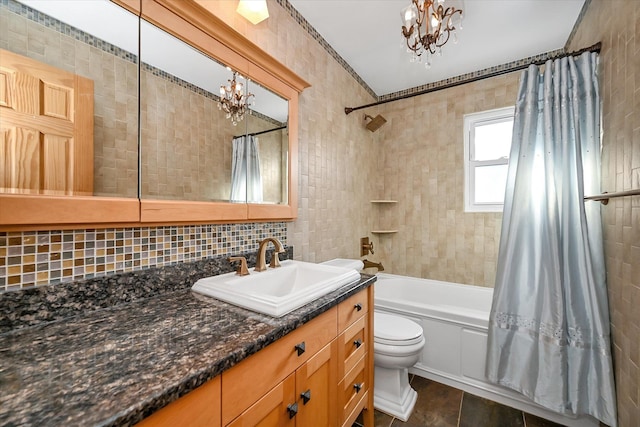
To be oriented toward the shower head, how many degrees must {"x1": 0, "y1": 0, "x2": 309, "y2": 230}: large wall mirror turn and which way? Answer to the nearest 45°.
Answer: approximately 45° to its left

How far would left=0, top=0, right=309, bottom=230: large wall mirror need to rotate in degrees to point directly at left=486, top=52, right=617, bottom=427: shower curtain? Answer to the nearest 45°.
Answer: approximately 45° to its left

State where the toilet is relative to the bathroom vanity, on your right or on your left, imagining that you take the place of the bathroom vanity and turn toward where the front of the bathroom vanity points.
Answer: on your left

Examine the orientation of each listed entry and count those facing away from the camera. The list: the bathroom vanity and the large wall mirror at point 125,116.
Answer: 0

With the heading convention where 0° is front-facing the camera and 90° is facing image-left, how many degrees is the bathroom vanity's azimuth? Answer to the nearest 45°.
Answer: approximately 315°

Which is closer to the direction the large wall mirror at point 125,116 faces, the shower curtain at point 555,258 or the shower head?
the shower curtain

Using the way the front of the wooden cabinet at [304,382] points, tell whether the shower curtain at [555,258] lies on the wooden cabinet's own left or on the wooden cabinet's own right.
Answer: on the wooden cabinet's own left

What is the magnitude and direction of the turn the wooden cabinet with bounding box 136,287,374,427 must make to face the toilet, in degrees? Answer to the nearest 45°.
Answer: approximately 90° to its left

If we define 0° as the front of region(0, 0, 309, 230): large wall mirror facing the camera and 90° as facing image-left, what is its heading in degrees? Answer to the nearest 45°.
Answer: approximately 315°

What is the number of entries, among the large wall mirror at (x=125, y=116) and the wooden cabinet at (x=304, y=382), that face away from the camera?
0

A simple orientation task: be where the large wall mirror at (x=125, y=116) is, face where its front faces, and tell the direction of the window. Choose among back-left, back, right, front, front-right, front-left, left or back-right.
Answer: front-left
